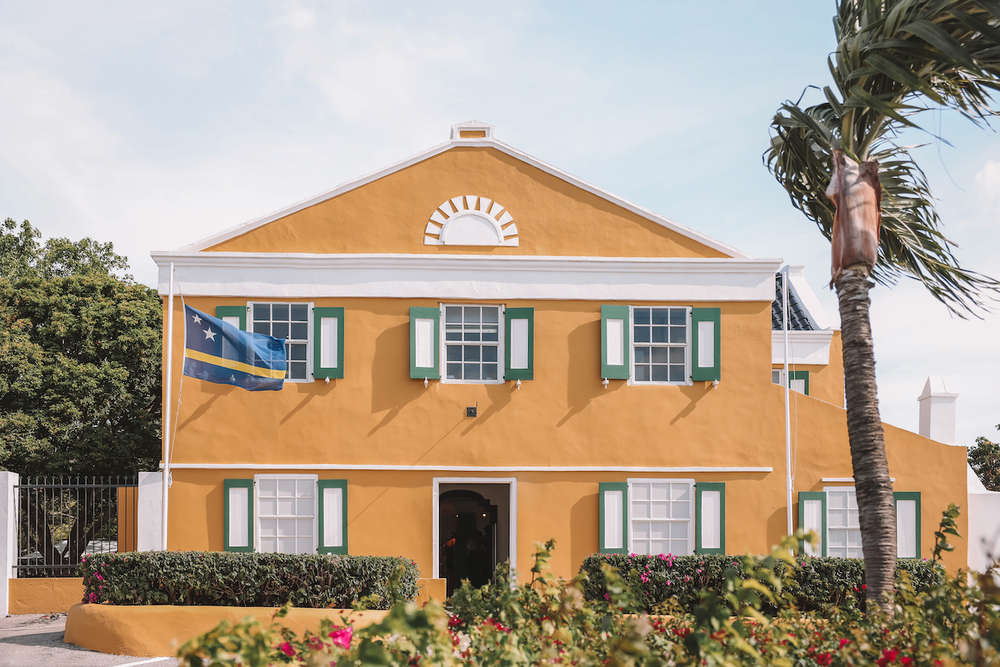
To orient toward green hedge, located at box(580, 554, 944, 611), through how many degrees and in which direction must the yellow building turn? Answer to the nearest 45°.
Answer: approximately 45° to its left

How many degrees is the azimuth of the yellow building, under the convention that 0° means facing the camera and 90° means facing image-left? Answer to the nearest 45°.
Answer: approximately 0°

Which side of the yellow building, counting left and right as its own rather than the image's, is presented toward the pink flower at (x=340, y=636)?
front

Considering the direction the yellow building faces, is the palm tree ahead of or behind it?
ahead

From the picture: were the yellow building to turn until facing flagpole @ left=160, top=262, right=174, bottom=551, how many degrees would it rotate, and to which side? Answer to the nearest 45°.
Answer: approximately 90° to its right

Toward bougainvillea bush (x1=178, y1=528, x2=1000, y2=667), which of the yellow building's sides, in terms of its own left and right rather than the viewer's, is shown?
front
